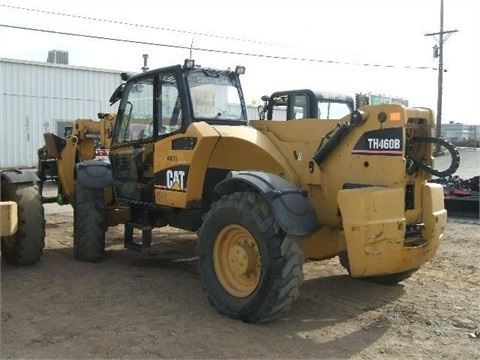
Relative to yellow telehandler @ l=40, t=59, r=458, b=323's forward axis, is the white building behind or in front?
in front

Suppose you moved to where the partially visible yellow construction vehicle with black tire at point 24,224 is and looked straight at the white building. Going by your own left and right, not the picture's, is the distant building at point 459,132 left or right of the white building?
right

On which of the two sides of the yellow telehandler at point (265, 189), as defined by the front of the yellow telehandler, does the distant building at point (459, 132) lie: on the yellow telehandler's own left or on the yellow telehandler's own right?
on the yellow telehandler's own right

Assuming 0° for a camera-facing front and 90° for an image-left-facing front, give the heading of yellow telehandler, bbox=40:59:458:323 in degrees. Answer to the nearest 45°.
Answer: approximately 135°

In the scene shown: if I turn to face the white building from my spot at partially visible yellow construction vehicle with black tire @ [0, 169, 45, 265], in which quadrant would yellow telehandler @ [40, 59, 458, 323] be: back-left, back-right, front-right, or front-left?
back-right

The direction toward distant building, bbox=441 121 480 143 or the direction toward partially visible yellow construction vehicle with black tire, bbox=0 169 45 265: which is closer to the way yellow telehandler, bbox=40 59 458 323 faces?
the partially visible yellow construction vehicle with black tire

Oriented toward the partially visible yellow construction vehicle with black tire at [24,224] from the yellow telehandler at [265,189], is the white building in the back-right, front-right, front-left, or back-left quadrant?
front-right

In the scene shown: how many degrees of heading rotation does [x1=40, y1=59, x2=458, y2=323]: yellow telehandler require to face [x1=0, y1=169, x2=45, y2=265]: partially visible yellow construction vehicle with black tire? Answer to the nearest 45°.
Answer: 0° — it already faces it

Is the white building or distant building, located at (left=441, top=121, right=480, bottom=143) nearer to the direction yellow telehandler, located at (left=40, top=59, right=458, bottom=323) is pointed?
the white building
